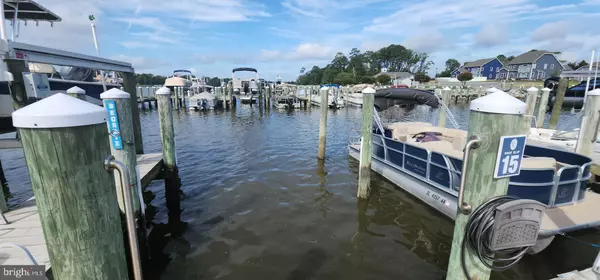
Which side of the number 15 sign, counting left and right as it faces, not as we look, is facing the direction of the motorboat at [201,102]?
back

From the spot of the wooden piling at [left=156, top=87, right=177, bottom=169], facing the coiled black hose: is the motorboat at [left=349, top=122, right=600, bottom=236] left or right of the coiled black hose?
left

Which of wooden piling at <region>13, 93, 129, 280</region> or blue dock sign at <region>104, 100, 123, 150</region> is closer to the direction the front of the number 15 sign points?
the wooden piling

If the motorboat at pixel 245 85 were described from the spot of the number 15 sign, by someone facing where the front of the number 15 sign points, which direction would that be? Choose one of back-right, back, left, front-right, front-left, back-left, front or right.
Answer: back

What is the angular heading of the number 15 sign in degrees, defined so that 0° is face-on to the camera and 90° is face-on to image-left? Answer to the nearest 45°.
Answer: approximately 315°
